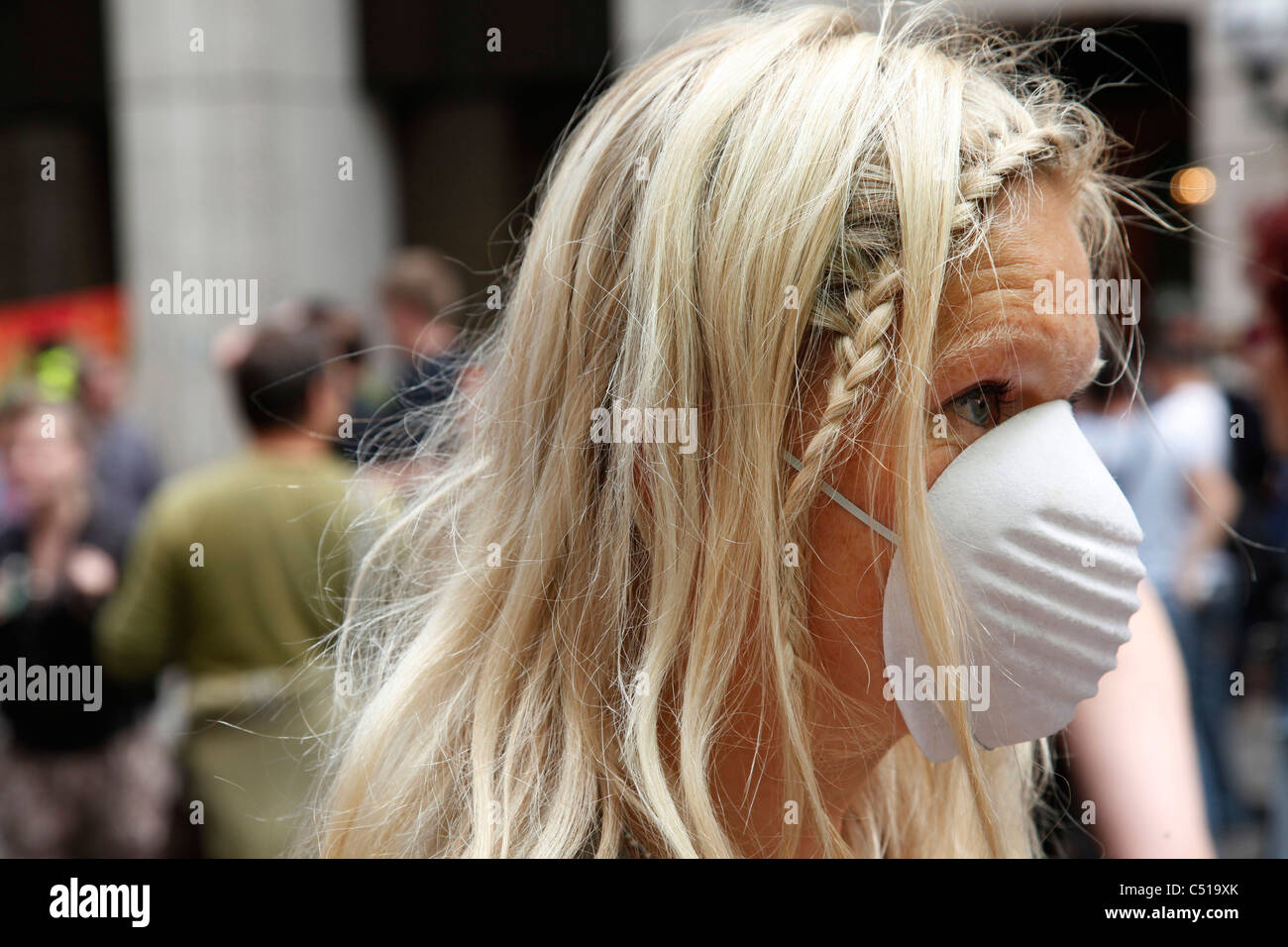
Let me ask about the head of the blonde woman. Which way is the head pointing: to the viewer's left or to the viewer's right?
to the viewer's right

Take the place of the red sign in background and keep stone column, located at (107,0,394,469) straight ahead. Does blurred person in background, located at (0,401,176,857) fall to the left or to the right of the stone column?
right

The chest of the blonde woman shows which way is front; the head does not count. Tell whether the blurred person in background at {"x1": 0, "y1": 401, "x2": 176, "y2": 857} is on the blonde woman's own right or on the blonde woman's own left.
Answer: on the blonde woman's own left

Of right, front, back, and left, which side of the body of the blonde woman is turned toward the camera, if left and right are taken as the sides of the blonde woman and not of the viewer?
right

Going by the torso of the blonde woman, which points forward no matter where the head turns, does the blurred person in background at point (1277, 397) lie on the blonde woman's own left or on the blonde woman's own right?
on the blonde woman's own left
